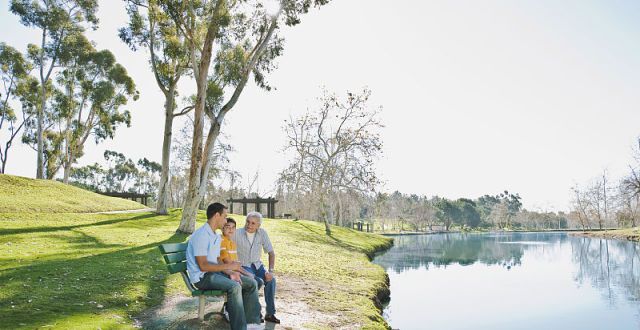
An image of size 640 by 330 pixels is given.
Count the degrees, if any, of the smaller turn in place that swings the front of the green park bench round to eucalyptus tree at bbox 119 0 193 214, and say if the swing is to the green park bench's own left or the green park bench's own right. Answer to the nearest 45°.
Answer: approximately 135° to the green park bench's own left

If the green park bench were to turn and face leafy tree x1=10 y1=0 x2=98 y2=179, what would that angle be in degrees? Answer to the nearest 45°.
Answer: approximately 135° to its left

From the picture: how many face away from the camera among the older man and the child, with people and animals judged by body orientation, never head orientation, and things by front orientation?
0

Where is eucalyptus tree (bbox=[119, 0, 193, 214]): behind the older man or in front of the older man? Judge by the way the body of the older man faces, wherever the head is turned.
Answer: behind

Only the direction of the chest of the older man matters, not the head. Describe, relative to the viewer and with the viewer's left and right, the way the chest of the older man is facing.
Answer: facing the viewer and to the right of the viewer

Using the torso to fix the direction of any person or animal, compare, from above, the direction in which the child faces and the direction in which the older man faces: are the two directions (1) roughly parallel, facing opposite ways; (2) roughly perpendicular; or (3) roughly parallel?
roughly parallel

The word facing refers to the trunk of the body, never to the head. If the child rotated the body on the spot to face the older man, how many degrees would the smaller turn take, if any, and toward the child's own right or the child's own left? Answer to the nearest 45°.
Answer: approximately 90° to the child's own left

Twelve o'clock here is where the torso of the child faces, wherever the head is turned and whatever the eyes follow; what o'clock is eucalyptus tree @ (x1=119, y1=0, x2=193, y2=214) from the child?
The eucalyptus tree is roughly at 7 o'clock from the child.

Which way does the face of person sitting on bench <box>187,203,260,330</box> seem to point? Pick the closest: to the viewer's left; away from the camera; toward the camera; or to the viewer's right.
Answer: to the viewer's right

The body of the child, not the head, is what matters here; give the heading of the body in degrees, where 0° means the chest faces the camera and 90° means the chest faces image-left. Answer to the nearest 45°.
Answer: approximately 315°

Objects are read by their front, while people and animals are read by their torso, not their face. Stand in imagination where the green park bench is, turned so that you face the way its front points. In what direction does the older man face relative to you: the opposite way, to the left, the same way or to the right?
the same way

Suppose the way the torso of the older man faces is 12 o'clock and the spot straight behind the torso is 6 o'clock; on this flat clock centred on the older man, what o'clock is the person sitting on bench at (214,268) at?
The person sitting on bench is roughly at 2 o'clock from the older man.

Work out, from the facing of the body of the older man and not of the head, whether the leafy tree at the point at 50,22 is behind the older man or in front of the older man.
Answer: behind

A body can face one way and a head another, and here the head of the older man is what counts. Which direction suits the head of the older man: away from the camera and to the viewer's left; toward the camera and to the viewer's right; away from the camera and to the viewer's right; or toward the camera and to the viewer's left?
toward the camera and to the viewer's left

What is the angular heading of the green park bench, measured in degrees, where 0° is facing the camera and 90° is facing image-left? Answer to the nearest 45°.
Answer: approximately 315°
